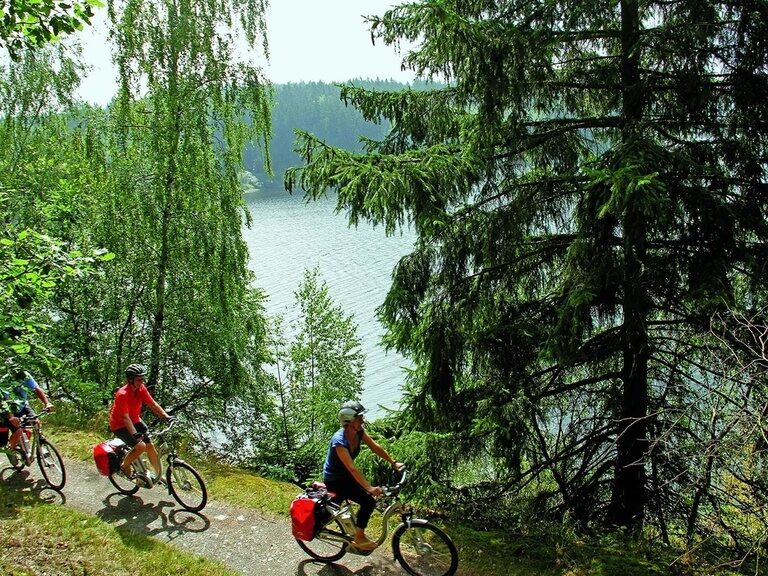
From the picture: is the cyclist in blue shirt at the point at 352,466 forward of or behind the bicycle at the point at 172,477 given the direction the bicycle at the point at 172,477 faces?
forward

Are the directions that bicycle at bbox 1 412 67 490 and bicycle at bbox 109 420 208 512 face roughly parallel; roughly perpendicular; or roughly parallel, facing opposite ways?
roughly parallel

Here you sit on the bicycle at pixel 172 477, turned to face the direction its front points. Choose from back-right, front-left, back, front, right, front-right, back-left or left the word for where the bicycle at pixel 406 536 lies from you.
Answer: front

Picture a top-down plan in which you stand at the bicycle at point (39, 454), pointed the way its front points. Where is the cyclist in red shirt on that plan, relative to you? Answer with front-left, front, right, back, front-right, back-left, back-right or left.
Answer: front

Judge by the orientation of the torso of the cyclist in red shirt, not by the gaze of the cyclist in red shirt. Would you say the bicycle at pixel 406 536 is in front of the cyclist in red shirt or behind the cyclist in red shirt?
in front

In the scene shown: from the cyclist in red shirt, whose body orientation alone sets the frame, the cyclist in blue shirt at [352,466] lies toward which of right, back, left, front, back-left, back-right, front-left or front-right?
front

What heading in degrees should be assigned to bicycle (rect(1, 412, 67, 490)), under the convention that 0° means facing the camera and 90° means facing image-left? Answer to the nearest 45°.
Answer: approximately 315°

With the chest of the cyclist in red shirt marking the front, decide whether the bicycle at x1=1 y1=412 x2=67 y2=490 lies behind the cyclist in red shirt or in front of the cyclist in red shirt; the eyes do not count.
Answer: behind

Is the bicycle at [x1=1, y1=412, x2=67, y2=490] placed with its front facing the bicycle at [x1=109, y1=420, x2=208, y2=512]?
yes

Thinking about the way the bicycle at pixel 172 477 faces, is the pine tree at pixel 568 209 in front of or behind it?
in front

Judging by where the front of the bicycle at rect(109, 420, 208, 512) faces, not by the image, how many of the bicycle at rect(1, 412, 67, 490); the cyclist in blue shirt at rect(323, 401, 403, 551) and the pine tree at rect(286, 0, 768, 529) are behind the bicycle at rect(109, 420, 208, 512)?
1
